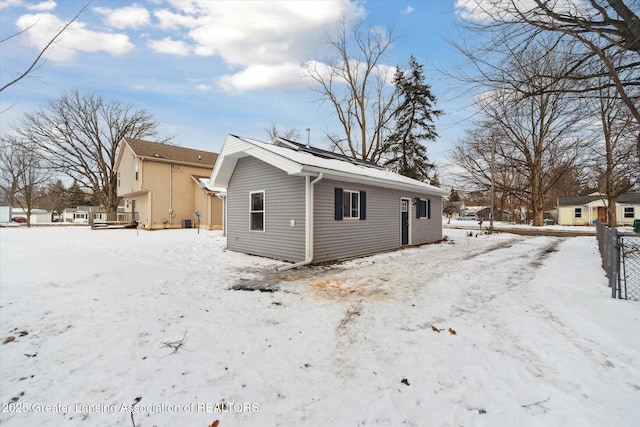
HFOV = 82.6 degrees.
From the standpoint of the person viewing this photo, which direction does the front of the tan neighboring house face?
facing away from the viewer and to the right of the viewer

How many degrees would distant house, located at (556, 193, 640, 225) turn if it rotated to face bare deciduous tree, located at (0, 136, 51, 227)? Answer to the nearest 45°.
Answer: approximately 45° to its right

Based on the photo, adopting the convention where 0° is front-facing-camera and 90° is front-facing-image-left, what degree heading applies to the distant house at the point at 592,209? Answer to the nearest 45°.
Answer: approximately 0°

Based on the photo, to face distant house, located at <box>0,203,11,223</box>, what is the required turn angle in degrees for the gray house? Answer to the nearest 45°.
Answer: approximately 180°

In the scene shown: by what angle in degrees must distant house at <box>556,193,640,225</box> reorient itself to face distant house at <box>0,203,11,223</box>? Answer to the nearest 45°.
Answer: approximately 45° to its right

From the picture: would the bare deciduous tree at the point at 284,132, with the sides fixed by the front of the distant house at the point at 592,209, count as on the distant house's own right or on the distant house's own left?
on the distant house's own right

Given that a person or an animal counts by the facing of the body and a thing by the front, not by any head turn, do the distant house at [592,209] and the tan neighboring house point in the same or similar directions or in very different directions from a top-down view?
very different directions

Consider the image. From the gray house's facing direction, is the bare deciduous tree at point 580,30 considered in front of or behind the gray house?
in front
